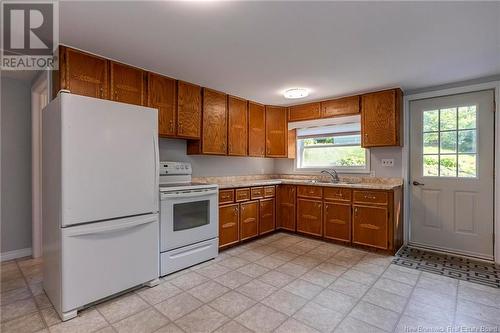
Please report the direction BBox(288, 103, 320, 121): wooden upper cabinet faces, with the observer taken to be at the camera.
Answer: facing the viewer and to the left of the viewer

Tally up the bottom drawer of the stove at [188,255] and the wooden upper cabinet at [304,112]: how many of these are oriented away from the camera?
0

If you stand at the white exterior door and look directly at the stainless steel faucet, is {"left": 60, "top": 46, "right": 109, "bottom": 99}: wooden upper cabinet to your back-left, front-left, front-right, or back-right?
front-left

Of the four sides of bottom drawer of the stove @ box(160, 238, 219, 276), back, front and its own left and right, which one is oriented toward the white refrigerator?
right

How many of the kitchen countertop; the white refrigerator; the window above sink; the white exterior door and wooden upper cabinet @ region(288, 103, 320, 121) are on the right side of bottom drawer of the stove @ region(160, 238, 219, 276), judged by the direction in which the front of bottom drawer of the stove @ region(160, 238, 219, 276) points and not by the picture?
1

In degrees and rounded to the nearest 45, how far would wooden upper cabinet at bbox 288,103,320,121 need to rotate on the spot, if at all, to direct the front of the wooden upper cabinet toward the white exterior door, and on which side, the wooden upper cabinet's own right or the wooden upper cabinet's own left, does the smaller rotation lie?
approximately 135° to the wooden upper cabinet's own left

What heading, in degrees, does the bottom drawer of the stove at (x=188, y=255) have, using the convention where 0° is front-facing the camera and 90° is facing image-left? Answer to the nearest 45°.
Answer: approximately 315°

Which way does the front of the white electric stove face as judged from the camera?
facing the viewer and to the right of the viewer

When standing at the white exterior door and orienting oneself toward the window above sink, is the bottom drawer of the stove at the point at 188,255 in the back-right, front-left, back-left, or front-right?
front-left
